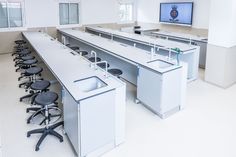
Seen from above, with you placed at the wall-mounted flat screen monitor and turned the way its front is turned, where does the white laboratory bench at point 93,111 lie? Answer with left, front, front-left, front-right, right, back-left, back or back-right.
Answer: front-left

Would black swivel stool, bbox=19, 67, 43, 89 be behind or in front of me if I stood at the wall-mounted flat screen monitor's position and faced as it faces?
in front

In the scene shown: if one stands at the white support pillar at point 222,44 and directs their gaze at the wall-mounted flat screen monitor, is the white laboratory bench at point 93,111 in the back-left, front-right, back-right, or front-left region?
back-left

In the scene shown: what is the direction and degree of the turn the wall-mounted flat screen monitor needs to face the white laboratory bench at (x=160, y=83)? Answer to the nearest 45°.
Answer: approximately 45° to its left

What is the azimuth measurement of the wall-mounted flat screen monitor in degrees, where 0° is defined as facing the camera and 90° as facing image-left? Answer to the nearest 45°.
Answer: approximately 45°

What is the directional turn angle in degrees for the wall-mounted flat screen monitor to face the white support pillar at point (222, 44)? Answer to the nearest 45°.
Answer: approximately 45° to its left

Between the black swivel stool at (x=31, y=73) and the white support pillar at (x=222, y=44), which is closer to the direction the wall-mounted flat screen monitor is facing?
the black swivel stool

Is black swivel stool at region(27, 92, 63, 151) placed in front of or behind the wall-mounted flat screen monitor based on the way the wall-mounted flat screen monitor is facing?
in front
